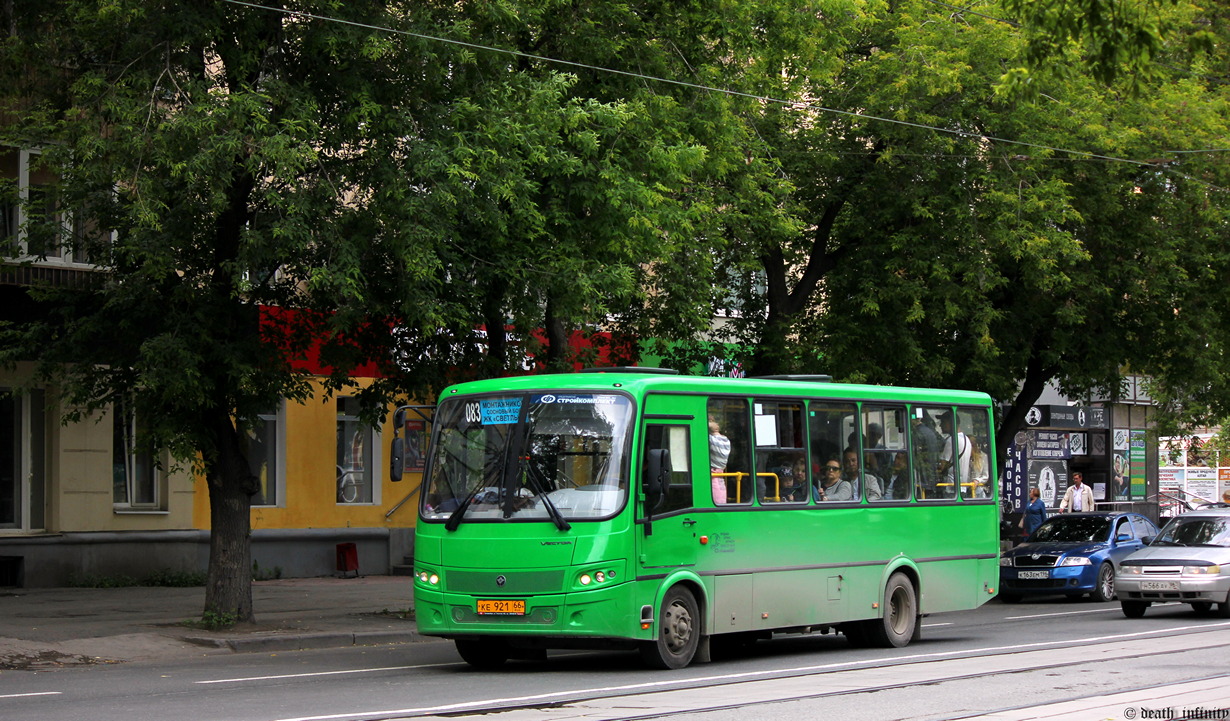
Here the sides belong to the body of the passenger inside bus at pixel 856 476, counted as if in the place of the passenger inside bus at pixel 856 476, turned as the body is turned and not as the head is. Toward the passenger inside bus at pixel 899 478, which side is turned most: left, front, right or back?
back

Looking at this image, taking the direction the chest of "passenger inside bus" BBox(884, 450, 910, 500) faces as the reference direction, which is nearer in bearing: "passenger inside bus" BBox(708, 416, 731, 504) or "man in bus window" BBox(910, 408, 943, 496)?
the passenger inside bus

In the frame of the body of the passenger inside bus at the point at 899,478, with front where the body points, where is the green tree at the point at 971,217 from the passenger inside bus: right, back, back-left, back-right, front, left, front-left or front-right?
back-right

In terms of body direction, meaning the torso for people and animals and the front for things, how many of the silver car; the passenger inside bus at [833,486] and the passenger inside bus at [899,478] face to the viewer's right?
0

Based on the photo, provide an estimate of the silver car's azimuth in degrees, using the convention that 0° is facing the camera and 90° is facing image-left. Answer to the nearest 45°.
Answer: approximately 45°

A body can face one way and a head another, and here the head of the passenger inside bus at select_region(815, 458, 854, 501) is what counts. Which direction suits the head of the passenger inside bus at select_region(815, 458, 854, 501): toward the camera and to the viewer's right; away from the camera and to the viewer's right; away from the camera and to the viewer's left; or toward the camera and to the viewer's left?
toward the camera and to the viewer's left

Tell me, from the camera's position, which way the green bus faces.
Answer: facing the viewer and to the left of the viewer

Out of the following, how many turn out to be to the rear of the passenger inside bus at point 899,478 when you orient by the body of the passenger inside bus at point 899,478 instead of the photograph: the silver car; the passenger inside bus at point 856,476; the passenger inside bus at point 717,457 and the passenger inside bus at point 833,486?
1

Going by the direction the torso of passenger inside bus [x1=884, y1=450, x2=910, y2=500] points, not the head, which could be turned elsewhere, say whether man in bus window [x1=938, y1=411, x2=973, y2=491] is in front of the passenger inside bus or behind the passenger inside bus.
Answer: behind
